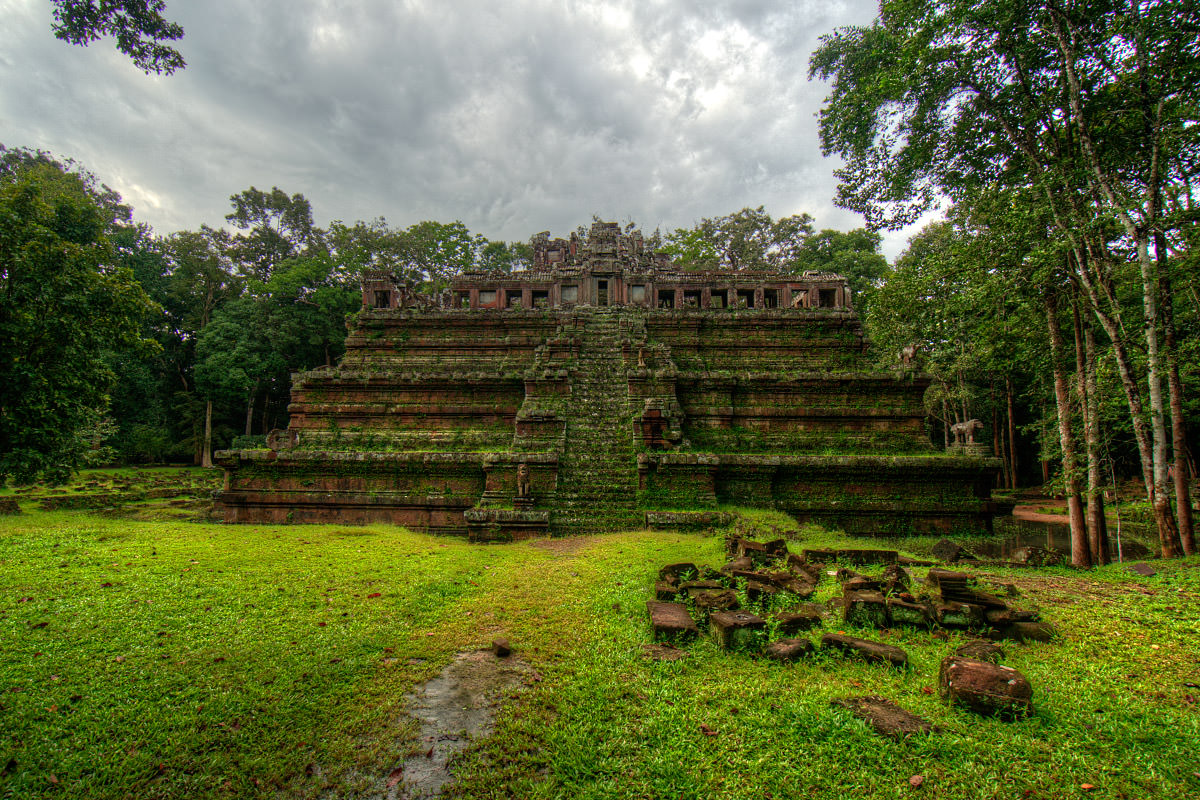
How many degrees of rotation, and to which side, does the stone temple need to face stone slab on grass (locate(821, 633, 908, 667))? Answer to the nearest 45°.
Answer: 0° — it already faces it

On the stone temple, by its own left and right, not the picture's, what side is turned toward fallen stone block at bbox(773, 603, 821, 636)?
front

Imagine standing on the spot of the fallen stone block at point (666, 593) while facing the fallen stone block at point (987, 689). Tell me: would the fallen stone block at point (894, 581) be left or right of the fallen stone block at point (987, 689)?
left

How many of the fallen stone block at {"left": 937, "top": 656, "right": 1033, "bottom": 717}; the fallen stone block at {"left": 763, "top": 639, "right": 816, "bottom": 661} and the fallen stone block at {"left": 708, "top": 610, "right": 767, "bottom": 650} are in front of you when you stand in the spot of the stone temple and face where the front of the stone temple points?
3

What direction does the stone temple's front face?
toward the camera

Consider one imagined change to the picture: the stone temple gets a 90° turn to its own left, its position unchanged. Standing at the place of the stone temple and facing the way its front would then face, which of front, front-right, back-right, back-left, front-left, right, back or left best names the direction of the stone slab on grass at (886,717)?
right

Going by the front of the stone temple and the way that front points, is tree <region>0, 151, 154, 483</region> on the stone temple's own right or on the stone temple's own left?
on the stone temple's own right

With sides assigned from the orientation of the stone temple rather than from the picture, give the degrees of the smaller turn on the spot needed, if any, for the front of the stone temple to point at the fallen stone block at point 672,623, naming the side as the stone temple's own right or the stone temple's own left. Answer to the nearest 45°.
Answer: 0° — it already faces it

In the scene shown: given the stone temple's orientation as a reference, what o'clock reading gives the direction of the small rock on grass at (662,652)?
The small rock on grass is roughly at 12 o'clock from the stone temple.

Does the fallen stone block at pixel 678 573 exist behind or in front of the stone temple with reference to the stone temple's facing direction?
in front

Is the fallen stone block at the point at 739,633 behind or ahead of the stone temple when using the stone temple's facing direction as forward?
ahead

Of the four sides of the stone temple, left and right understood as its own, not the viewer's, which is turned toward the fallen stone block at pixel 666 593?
front
